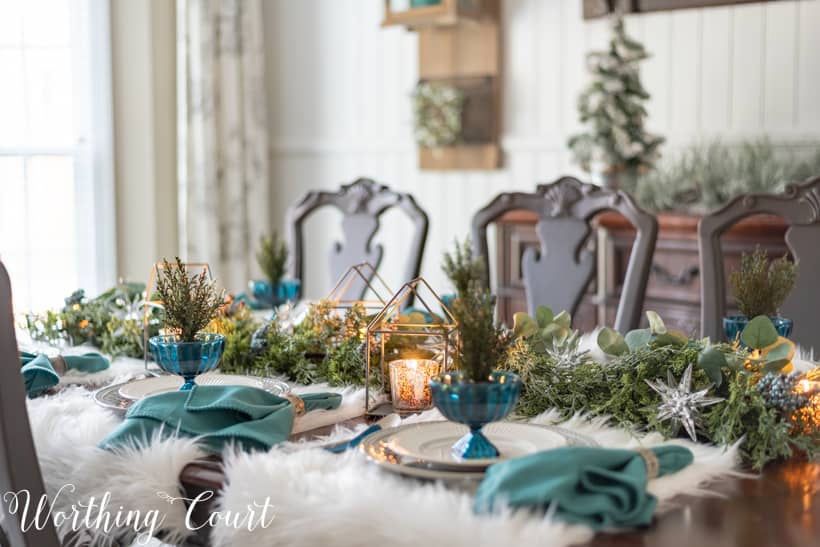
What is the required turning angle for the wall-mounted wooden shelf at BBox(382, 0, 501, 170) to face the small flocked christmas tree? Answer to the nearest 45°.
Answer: approximately 45° to its left

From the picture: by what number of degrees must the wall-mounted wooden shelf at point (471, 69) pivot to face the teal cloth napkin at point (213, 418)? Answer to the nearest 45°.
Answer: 0° — it already faces it

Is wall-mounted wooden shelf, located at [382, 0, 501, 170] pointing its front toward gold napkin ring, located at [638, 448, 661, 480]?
yes

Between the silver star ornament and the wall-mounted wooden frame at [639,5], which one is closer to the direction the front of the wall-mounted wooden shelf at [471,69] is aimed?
the silver star ornament

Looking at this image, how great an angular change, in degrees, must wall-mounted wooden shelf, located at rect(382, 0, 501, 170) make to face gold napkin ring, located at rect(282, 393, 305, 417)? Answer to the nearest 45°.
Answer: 0° — it already faces it

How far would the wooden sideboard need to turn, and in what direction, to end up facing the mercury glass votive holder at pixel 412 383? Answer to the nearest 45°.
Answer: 0° — it already faces it

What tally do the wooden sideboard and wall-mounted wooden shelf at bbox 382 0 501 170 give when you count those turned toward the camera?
2

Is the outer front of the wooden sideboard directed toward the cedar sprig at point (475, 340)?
yes

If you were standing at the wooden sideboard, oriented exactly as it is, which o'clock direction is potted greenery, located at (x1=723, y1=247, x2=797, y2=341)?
The potted greenery is roughly at 12 o'clock from the wooden sideboard.

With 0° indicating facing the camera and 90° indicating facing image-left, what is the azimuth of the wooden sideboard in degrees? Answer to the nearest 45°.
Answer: approximately 0°
